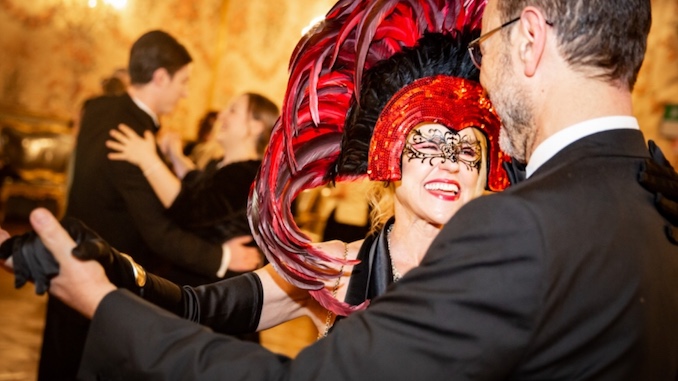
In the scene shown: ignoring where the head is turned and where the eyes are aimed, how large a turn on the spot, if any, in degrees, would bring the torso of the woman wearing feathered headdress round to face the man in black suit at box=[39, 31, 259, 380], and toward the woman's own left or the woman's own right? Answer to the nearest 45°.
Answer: approximately 180°

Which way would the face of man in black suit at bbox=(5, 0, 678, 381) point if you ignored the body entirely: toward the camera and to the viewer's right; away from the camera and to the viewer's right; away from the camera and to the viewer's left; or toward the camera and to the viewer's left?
away from the camera and to the viewer's left

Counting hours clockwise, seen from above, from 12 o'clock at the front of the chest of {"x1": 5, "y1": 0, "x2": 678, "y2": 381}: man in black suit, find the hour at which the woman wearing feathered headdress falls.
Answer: The woman wearing feathered headdress is roughly at 1 o'clock from the man in black suit.

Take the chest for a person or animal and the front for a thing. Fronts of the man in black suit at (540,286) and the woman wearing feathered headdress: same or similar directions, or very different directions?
very different directions

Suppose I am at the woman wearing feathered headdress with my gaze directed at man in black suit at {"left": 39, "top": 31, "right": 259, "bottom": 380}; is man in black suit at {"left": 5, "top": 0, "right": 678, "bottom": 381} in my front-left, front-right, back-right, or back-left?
back-left

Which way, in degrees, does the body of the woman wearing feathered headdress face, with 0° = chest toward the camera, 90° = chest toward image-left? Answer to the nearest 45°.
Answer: approximately 315°

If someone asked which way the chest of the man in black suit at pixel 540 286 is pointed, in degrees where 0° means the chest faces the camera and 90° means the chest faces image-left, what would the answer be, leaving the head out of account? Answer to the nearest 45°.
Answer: approximately 135°

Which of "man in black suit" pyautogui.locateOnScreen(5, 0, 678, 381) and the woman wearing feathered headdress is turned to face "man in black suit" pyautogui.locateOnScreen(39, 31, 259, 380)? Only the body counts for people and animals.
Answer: "man in black suit" pyautogui.locateOnScreen(5, 0, 678, 381)
